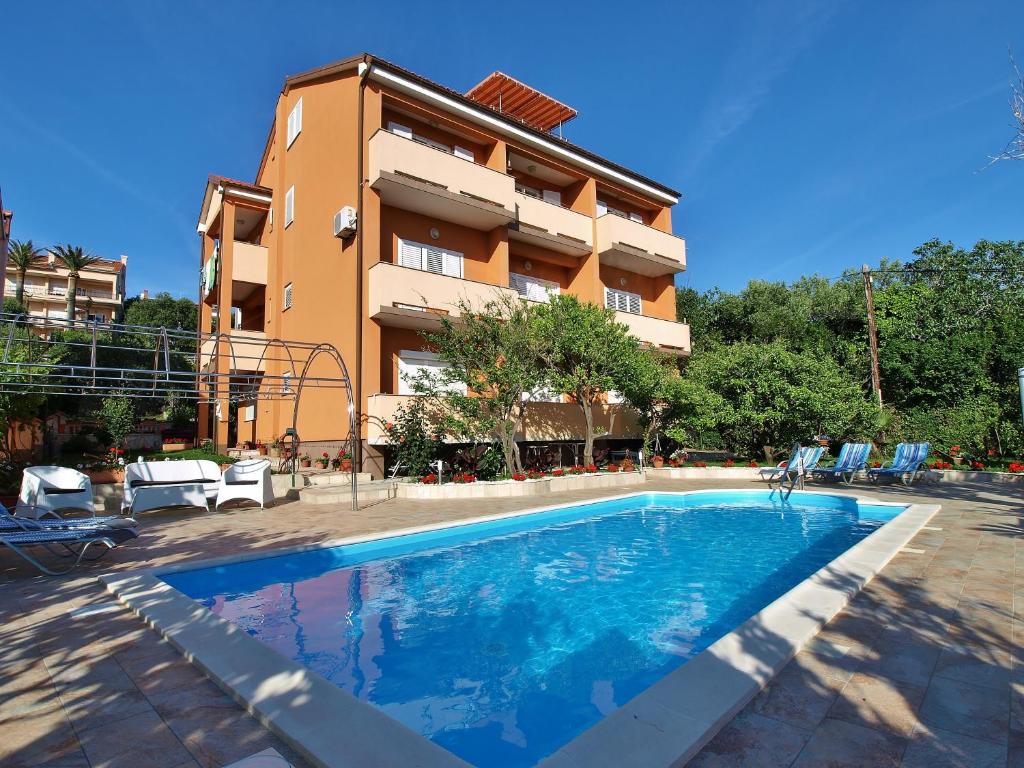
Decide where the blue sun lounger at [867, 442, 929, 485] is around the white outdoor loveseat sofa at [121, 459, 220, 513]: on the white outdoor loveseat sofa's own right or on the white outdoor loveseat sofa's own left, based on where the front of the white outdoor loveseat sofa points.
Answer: on the white outdoor loveseat sofa's own left

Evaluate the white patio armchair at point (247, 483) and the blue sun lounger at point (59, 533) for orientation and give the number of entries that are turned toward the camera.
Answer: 1

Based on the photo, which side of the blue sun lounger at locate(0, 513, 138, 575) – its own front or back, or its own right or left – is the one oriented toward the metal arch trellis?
left

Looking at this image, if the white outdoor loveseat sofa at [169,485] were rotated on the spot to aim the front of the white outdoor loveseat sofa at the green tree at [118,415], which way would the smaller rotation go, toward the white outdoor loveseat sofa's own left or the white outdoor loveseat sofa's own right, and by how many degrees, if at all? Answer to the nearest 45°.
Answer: approximately 180°

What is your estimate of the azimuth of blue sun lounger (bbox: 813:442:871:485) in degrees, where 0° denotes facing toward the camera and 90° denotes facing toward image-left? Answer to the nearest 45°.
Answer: approximately 45°

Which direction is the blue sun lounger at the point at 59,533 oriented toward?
to the viewer's right

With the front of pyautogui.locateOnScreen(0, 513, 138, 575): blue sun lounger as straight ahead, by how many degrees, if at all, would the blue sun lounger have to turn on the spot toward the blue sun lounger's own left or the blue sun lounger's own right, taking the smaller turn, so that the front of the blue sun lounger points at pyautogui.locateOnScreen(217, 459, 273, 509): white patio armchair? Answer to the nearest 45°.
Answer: approximately 45° to the blue sun lounger's own left

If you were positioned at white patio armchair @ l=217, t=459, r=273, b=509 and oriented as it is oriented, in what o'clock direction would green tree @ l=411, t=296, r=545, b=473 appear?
The green tree is roughly at 9 o'clock from the white patio armchair.

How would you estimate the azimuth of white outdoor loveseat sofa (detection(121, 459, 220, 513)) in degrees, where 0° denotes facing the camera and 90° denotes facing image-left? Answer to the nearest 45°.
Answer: approximately 0°

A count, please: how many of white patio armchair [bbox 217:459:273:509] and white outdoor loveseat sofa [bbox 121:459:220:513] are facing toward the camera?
2
